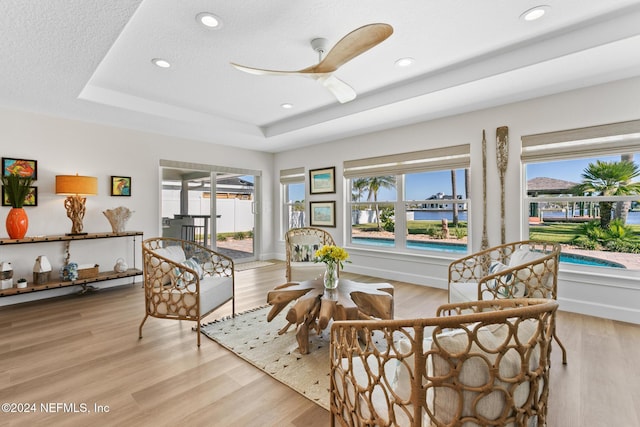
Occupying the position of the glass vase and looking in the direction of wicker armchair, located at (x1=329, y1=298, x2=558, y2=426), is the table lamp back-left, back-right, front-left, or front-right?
back-right

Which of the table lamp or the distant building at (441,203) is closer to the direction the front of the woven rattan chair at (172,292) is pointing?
the distant building

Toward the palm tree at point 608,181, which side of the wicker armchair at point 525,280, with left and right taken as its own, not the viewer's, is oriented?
back

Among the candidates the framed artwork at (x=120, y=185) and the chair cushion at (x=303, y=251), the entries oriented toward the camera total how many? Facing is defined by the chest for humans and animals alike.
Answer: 2

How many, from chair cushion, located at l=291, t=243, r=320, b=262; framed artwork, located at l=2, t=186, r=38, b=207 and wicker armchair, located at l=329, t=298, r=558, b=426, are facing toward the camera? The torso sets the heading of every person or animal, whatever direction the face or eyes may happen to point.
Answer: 2

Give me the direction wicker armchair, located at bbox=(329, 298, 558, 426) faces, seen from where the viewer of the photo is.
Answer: facing away from the viewer and to the left of the viewer

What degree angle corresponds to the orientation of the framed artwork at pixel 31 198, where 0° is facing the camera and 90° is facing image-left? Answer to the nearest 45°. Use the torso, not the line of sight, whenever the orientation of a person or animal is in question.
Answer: approximately 0°

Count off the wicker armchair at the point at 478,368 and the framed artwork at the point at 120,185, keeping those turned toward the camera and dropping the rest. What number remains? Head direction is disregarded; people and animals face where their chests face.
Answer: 1

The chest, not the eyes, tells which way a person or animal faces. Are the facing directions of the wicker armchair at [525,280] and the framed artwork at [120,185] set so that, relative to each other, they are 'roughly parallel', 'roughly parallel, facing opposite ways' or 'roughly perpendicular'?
roughly perpendicular
